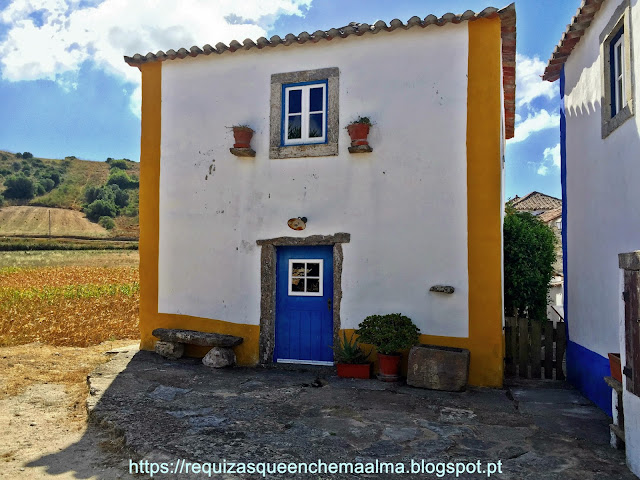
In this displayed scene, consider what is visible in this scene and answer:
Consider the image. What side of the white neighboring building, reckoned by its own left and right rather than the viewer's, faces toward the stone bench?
front

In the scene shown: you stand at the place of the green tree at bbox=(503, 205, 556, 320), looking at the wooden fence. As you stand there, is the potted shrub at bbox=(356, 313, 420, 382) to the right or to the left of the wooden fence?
right

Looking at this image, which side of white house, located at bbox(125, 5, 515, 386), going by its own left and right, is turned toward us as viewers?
front

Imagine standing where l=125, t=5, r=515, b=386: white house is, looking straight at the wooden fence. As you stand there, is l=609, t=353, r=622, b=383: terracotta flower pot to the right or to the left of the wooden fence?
right

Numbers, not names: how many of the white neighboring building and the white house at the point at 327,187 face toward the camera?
1

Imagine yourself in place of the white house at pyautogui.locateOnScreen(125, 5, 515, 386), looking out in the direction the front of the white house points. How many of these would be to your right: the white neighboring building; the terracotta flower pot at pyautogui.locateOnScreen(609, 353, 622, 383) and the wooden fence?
0

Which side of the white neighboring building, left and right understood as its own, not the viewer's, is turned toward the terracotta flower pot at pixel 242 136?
front

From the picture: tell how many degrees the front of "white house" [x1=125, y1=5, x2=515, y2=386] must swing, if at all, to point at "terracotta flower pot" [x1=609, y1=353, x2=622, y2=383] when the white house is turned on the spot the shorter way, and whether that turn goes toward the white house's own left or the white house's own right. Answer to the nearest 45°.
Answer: approximately 45° to the white house's own left

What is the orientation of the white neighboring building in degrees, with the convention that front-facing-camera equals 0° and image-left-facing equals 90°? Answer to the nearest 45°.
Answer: approximately 90°

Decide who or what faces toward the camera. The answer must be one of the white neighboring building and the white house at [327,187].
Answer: the white house

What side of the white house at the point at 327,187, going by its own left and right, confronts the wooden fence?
left

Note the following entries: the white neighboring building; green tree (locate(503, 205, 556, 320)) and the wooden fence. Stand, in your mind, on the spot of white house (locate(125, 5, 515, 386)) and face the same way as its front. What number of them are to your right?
0

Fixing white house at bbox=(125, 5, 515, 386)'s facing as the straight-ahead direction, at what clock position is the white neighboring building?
The white neighboring building is roughly at 10 o'clock from the white house.
